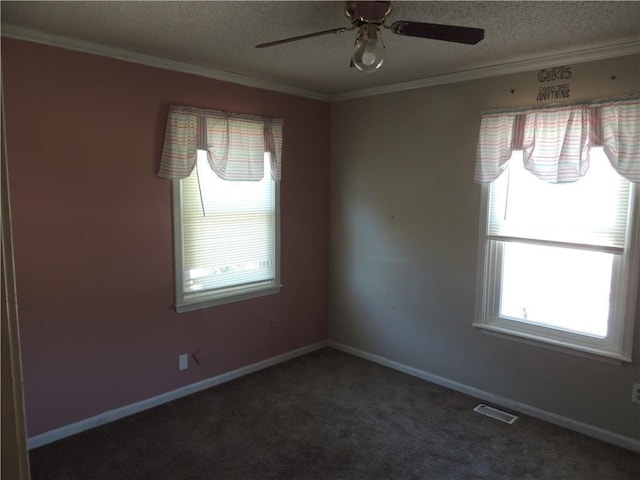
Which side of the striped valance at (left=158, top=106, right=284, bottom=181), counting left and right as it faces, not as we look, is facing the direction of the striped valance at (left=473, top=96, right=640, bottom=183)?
front

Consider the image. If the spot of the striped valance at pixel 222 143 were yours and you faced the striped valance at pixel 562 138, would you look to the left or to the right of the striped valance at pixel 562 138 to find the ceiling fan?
right

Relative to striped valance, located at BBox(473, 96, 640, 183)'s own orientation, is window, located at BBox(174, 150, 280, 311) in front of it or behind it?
in front

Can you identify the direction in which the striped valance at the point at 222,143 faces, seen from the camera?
facing the viewer and to the right of the viewer

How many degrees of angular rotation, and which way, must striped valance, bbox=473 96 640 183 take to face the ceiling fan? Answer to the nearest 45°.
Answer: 0° — it already faces it

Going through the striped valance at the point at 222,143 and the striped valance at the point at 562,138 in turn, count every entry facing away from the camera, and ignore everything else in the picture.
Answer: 0
